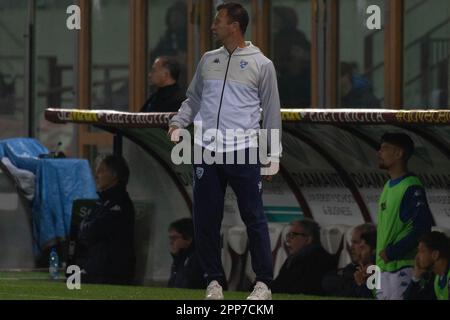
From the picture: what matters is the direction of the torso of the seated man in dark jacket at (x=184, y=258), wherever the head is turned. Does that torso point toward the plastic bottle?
no

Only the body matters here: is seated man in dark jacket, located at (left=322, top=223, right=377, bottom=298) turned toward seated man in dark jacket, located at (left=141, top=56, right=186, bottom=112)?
no

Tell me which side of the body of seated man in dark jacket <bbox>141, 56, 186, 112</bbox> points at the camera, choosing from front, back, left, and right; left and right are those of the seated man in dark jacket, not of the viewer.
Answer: left

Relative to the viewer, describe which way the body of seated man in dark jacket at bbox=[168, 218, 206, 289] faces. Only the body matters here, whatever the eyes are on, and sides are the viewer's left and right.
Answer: facing the viewer and to the left of the viewer

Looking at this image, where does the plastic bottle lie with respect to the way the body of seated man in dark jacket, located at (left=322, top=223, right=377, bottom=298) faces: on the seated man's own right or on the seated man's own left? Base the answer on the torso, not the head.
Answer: on the seated man's own right

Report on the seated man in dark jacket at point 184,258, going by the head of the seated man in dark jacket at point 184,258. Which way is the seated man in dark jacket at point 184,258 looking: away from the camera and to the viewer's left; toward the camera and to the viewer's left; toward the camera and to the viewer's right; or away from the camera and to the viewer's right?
toward the camera and to the viewer's left

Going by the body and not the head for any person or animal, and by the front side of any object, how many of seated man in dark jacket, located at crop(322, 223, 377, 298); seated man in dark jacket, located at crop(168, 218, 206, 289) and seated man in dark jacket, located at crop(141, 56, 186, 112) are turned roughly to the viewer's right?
0

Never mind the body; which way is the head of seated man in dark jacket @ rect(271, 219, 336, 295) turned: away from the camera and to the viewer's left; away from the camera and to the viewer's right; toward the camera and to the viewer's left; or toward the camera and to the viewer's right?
toward the camera and to the viewer's left

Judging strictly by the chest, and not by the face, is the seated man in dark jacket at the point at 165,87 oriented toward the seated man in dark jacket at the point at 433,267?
no

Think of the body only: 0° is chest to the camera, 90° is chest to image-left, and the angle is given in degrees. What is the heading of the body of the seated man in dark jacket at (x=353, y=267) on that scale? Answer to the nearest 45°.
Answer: approximately 45°

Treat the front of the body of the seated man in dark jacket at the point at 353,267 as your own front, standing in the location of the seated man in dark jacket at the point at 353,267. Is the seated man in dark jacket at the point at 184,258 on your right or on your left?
on your right

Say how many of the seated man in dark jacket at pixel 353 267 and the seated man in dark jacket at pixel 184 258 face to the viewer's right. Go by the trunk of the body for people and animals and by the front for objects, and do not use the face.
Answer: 0

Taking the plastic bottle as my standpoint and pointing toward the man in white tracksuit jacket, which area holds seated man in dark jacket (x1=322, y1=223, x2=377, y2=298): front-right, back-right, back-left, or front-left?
front-left

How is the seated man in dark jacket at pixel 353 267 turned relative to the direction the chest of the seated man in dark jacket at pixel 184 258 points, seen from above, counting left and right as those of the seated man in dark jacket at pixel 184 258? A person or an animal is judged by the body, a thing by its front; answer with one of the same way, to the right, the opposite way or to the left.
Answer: the same way
